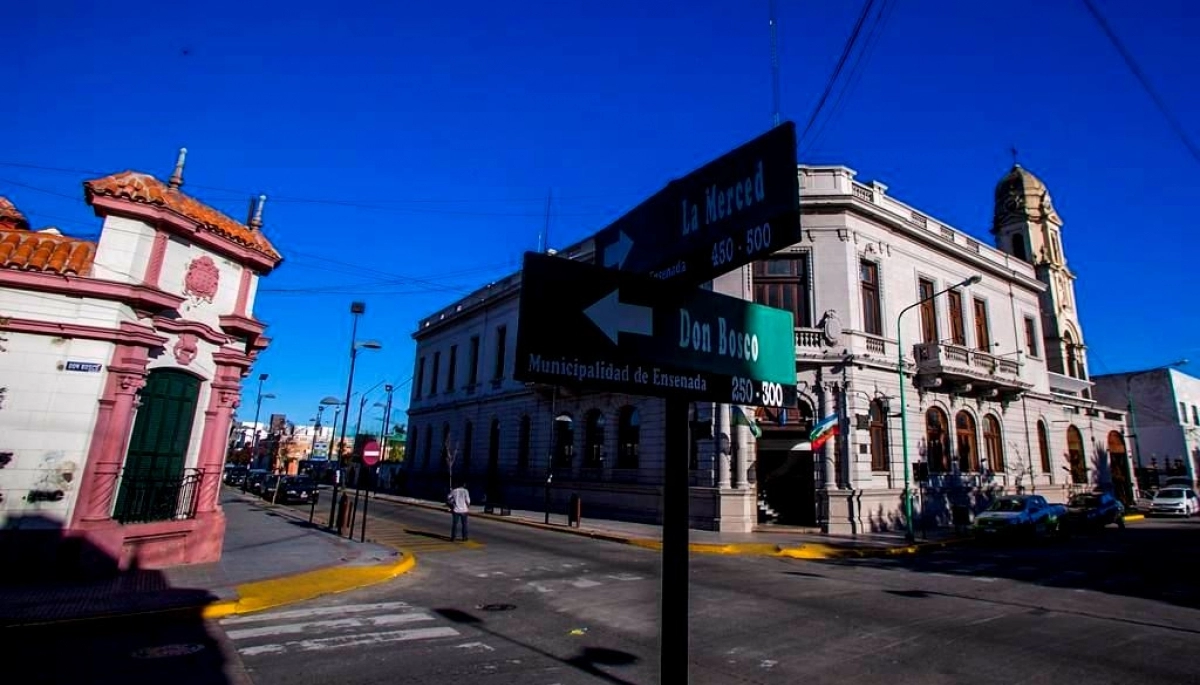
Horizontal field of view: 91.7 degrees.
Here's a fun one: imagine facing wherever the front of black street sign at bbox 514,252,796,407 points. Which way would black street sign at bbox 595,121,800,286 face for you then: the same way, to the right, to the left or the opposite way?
to the right

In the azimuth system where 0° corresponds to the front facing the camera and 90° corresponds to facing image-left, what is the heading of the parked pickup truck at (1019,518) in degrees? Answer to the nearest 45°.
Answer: approximately 45°

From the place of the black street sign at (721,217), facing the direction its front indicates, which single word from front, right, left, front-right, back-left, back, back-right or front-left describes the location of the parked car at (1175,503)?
back

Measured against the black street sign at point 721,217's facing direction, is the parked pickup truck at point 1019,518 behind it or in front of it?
behind

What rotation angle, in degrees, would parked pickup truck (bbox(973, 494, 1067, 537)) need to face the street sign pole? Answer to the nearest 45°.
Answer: approximately 45° to its left

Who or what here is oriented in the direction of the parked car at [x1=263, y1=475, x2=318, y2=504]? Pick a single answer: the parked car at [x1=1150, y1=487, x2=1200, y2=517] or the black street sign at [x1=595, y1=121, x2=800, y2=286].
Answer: the parked car at [x1=1150, y1=487, x2=1200, y2=517]

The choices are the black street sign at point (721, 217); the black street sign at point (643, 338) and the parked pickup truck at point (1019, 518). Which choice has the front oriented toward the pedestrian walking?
the parked pickup truck

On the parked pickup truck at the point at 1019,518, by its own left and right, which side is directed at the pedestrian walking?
front

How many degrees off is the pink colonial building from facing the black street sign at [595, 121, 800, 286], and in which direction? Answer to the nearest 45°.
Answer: approximately 45° to its right

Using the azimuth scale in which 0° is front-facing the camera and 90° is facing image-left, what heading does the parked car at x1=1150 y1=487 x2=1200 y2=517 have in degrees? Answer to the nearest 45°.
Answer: approximately 45°

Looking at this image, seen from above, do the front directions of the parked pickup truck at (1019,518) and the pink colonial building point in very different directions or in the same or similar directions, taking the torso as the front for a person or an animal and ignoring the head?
very different directions
